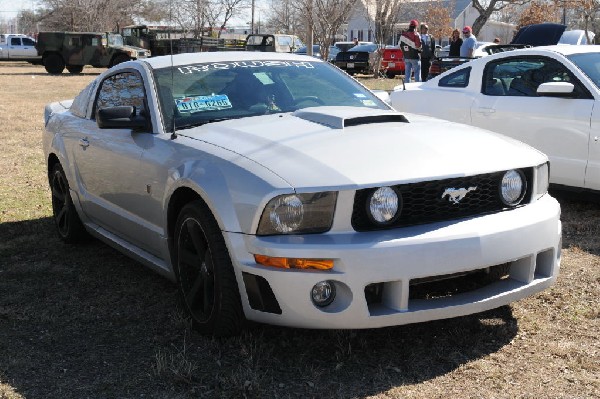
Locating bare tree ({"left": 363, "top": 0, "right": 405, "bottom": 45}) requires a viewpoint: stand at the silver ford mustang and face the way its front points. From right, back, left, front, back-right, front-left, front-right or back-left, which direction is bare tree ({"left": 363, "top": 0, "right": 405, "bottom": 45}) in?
back-left

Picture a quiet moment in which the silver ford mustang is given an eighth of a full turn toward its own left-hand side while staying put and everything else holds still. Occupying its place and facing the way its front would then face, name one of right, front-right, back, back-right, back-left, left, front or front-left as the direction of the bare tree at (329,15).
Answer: left

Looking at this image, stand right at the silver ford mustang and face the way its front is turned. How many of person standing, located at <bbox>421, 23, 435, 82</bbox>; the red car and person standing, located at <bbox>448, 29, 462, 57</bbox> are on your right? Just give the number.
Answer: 0

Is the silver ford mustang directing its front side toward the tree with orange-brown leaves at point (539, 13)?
no

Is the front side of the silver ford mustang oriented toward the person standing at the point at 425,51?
no

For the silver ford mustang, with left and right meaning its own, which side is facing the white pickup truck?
back

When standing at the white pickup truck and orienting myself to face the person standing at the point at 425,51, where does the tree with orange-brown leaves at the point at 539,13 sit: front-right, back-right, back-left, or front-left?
front-left

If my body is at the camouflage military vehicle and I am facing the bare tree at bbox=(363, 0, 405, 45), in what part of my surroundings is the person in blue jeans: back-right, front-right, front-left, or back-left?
front-right

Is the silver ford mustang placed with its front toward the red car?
no

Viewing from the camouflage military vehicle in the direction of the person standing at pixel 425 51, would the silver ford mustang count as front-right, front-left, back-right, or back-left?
front-right

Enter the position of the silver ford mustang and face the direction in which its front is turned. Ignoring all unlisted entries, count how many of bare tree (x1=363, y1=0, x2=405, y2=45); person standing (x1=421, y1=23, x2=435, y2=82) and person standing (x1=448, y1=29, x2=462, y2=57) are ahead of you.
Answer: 0

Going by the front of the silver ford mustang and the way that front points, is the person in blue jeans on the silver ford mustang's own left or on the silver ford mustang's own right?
on the silver ford mustang's own left

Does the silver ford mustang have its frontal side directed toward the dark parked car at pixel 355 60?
no

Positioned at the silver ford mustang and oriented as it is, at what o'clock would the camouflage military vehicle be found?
The camouflage military vehicle is roughly at 7 o'clock from the silver ford mustang.
